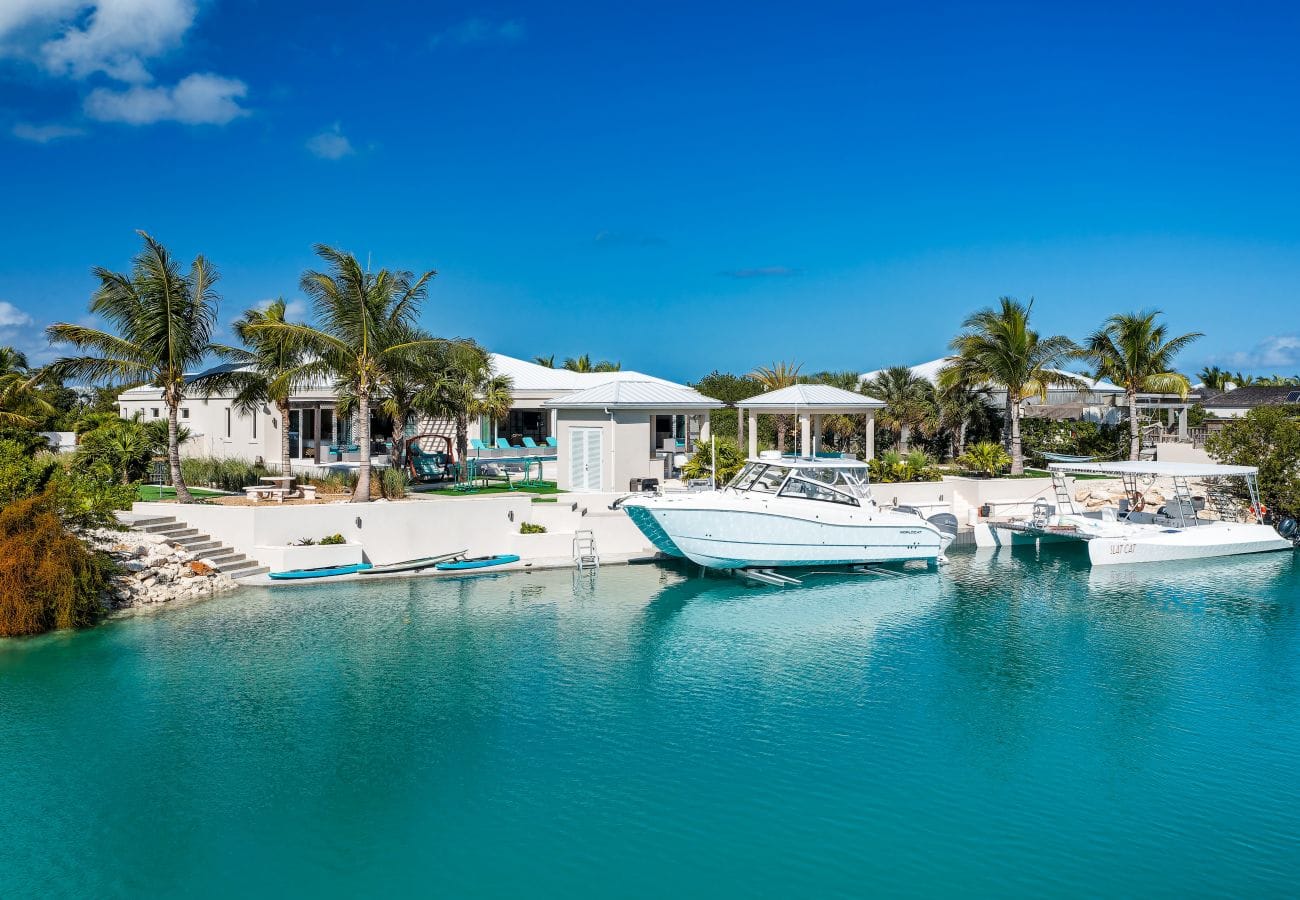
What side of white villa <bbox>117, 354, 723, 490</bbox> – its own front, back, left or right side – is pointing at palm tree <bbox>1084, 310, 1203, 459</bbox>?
left

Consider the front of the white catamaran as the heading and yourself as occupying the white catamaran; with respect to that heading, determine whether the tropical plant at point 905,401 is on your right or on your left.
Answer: on your right

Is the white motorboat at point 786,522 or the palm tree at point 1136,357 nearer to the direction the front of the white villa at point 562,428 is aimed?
the white motorboat

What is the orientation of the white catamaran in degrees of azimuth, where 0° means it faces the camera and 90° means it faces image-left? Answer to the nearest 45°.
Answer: approximately 45°

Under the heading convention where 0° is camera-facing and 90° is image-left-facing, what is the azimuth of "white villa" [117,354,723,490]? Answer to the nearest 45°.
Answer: approximately 0°

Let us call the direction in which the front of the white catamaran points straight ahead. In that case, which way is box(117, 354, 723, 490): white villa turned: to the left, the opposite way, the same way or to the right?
to the left

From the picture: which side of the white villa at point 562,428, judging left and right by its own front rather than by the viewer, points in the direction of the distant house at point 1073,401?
left

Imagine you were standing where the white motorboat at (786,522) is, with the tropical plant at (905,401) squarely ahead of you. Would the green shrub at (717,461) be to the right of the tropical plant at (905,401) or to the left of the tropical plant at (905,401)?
left

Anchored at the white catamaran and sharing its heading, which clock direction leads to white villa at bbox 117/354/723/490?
The white villa is roughly at 1 o'clock from the white catamaran.

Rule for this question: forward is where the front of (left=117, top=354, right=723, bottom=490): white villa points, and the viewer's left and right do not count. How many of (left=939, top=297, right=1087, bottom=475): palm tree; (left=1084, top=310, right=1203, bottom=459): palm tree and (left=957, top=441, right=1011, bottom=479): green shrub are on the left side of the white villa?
3
